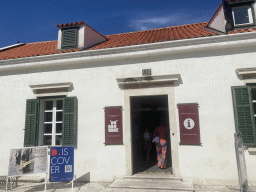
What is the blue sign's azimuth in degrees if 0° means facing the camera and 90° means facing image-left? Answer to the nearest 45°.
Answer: approximately 0°

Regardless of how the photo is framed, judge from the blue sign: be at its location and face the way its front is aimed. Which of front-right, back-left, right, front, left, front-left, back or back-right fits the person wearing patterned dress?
left
